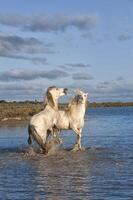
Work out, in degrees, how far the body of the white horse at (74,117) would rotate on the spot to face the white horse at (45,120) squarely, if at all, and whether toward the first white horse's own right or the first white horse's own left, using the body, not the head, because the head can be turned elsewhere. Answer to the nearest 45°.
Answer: approximately 90° to the first white horse's own right
